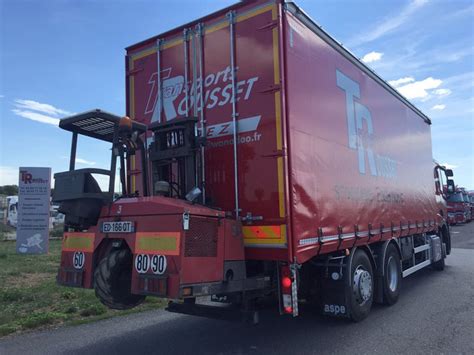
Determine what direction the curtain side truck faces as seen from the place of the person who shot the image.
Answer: facing away from the viewer and to the right of the viewer

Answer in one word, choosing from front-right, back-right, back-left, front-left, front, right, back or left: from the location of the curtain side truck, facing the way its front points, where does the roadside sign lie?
left

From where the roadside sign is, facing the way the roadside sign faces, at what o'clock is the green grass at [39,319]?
The green grass is roughly at 12 o'clock from the roadside sign.

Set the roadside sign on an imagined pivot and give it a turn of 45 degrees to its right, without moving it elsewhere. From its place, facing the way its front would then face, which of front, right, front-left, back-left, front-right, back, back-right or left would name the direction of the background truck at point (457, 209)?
back-left

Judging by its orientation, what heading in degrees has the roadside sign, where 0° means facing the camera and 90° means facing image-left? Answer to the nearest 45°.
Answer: approximately 0°

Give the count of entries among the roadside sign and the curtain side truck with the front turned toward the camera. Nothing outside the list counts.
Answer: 1

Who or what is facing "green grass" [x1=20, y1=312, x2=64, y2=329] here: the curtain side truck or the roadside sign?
the roadside sign
